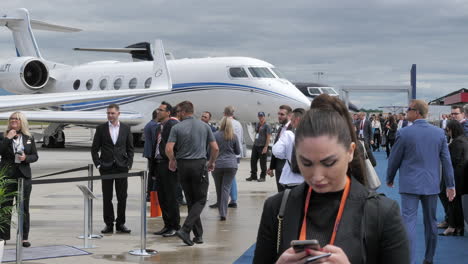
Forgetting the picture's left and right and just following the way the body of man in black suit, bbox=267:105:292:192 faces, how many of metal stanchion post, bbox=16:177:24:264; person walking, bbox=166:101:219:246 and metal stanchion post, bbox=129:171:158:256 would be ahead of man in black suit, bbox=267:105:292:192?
3

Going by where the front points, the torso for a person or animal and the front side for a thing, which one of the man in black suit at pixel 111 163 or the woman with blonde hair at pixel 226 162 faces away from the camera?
the woman with blonde hair

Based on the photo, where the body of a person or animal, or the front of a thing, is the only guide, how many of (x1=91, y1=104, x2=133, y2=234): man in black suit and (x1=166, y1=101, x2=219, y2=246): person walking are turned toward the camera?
1

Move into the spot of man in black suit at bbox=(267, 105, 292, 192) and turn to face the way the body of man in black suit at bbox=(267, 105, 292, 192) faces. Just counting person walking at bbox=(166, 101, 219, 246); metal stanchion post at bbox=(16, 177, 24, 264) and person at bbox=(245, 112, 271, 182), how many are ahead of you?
2

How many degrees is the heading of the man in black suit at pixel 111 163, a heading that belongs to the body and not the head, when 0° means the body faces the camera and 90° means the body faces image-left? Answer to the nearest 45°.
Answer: approximately 0°

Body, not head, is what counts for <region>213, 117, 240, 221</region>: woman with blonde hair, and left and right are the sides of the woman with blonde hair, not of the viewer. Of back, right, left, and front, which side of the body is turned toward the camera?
back

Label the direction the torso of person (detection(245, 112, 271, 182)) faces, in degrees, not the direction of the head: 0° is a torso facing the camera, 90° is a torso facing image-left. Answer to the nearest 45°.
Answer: approximately 45°

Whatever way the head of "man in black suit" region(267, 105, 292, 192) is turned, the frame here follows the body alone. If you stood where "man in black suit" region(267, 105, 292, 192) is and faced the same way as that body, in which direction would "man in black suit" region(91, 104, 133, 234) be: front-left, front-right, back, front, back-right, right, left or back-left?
front-right

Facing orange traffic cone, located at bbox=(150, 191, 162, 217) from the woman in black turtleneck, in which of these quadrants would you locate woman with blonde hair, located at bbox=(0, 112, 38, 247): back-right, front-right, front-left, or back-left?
front-left

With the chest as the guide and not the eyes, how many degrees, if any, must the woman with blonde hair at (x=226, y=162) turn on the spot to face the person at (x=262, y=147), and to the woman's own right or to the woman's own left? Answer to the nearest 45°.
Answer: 0° — they already face them
